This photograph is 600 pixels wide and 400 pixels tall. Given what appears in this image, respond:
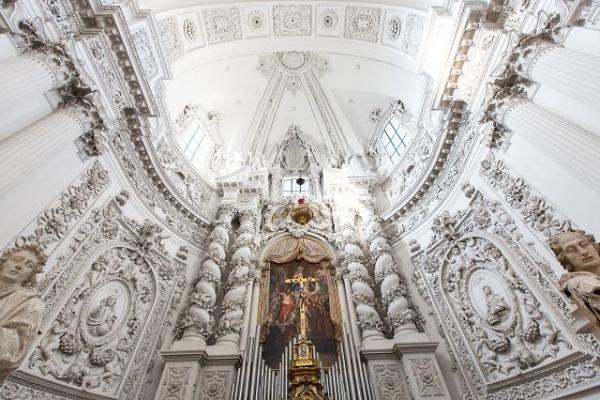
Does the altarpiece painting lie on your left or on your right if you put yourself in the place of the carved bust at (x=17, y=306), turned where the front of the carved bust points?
on your left

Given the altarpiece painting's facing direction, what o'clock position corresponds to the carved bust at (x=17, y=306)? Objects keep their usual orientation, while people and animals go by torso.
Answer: The carved bust is roughly at 1 o'clock from the altarpiece painting.

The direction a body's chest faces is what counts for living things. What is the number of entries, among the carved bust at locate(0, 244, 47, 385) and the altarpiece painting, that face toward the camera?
2

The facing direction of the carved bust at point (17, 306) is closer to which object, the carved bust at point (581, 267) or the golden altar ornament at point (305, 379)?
the carved bust

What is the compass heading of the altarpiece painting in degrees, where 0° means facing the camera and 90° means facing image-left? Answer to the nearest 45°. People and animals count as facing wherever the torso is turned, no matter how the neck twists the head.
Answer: approximately 0°

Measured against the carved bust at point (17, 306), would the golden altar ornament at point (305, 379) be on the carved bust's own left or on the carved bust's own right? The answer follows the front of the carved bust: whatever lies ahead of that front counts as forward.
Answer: on the carved bust's own left

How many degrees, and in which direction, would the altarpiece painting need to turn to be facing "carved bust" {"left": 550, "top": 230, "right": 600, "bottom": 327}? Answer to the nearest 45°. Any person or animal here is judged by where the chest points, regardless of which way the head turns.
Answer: approximately 45° to its left

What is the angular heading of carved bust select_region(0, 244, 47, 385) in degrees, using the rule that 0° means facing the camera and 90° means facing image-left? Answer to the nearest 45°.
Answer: approximately 0°
